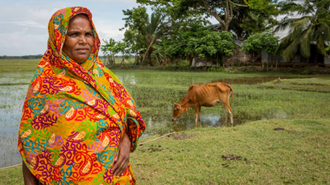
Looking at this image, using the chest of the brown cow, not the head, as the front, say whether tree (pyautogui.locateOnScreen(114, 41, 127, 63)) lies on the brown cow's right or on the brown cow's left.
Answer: on the brown cow's right

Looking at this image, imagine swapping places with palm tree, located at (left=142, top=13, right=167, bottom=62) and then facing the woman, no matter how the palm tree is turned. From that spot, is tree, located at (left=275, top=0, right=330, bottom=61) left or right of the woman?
left

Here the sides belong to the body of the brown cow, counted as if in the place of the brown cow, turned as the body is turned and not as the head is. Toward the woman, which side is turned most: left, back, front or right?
left

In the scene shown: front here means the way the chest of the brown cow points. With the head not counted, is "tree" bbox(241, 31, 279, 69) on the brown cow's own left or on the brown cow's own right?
on the brown cow's own right

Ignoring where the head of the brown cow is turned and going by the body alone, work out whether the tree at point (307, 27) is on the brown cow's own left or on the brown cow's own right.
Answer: on the brown cow's own right

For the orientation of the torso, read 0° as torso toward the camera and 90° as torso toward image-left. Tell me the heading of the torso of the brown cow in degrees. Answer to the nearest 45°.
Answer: approximately 90°

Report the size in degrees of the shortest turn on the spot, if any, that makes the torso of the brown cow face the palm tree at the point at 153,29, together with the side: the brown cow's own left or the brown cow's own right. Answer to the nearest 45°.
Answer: approximately 90° to the brown cow's own right

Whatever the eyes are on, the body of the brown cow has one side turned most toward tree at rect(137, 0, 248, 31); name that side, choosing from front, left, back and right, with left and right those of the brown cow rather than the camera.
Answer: right

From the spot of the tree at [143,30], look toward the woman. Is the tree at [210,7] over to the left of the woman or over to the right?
left
